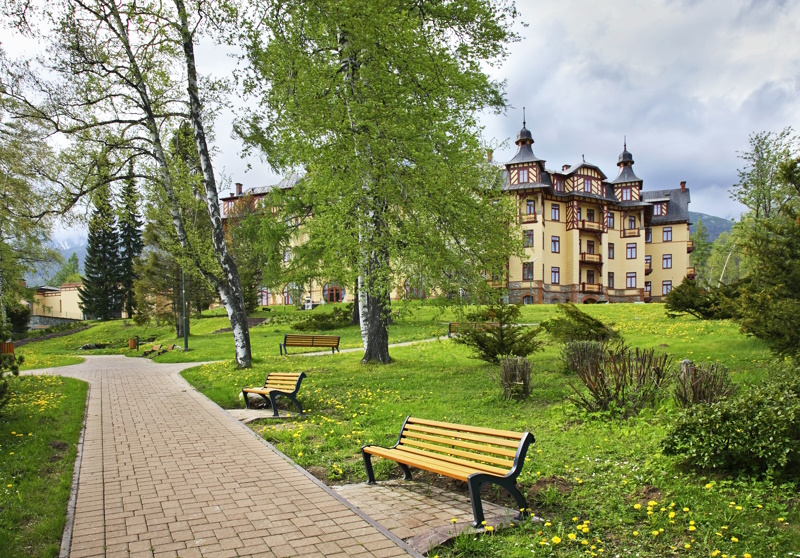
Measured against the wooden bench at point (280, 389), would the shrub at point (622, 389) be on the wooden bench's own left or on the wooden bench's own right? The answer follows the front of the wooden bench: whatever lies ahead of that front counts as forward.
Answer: on the wooden bench's own left

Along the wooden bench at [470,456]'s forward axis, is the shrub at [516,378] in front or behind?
behind

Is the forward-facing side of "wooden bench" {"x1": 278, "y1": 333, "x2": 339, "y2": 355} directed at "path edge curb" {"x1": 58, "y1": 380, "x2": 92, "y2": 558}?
yes

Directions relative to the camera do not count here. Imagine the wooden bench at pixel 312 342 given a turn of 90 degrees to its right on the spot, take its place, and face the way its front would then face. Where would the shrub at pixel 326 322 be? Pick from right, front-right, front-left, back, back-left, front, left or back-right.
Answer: right

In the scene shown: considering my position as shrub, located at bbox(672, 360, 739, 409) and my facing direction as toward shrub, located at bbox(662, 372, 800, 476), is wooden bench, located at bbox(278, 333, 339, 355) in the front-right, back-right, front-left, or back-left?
back-right

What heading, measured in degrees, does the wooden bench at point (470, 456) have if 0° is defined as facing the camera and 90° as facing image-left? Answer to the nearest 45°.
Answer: approximately 45°

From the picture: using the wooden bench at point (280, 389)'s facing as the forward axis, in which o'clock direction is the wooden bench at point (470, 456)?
the wooden bench at point (470, 456) is roughly at 10 o'clock from the wooden bench at point (280, 389).

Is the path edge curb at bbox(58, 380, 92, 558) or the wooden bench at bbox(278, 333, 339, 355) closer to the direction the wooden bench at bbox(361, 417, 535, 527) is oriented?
the path edge curb

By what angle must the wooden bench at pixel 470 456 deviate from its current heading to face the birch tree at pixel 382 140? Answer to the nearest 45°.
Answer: approximately 135° to its right

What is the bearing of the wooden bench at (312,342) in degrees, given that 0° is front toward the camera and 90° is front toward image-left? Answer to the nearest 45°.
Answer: approximately 0°
